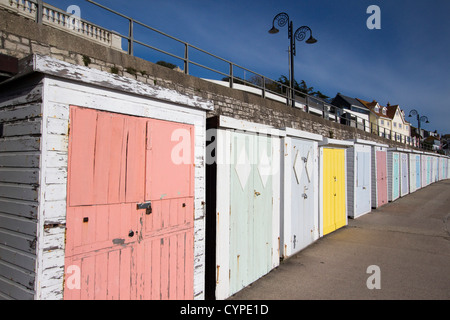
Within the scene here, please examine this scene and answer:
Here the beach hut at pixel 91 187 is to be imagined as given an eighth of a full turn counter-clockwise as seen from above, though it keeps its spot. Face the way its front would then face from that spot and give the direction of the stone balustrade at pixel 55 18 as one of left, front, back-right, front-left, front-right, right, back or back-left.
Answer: left

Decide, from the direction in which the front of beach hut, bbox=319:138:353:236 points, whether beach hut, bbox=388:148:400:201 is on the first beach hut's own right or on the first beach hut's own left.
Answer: on the first beach hut's own left

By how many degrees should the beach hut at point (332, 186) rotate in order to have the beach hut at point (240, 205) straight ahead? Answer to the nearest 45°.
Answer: approximately 45° to its right

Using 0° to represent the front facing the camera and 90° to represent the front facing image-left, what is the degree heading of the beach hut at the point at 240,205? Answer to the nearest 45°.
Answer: approximately 315°

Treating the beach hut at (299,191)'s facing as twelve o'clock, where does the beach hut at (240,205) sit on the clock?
the beach hut at (240,205) is roughly at 2 o'clock from the beach hut at (299,191).

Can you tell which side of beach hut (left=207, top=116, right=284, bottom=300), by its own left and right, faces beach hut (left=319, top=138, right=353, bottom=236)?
left

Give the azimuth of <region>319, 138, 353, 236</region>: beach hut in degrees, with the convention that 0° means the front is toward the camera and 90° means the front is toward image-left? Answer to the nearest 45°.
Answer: approximately 315°

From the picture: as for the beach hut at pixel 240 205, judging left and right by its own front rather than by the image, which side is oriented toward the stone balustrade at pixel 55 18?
back
